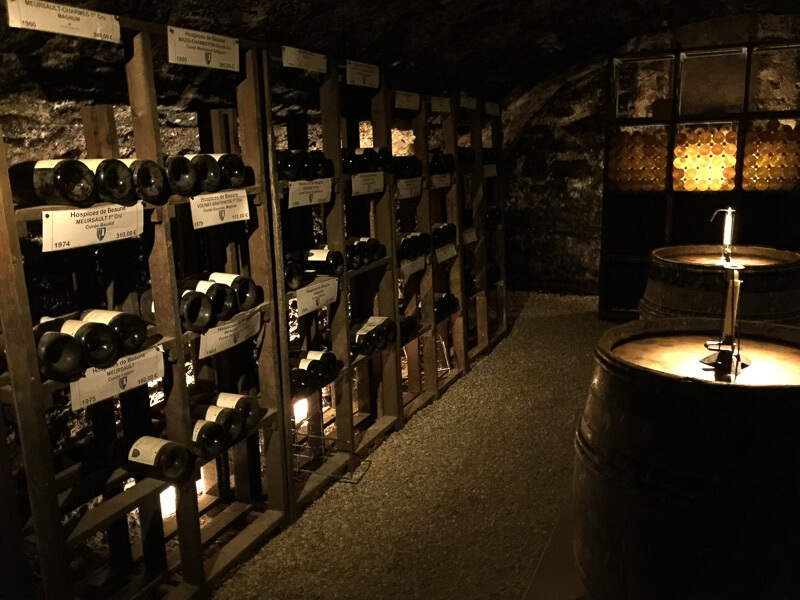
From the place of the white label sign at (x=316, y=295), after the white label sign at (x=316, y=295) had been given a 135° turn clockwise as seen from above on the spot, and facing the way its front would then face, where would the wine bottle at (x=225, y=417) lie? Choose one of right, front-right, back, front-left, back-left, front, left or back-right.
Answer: front-left

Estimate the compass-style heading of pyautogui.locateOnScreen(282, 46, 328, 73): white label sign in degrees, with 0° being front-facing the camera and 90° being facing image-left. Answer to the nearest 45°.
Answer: approximately 315°

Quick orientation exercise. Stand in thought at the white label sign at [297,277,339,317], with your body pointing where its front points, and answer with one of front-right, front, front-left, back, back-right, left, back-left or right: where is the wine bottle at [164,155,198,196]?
right

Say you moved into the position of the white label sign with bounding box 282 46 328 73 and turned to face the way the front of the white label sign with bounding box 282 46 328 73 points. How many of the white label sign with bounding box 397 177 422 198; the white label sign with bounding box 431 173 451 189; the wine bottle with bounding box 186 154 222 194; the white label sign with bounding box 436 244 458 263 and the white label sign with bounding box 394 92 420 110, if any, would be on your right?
1

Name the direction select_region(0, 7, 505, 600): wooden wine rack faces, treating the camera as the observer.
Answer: facing the viewer and to the right of the viewer

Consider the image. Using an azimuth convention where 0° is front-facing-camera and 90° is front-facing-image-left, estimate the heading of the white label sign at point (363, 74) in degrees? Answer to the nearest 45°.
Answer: approximately 315°

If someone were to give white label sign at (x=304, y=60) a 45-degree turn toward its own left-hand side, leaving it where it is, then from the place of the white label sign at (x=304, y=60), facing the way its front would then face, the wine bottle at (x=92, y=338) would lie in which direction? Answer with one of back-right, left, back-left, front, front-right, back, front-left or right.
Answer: back-right

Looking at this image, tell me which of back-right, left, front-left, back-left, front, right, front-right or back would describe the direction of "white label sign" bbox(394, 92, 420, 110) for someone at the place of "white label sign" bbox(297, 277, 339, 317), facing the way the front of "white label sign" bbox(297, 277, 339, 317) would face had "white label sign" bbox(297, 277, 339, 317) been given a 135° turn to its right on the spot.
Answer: back-right

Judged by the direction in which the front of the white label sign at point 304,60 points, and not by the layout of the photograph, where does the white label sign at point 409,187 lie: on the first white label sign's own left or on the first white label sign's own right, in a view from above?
on the first white label sign's own left

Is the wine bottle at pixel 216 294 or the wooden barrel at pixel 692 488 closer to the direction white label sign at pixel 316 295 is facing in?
the wooden barrel

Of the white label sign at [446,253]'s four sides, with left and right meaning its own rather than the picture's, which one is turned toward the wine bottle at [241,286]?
right

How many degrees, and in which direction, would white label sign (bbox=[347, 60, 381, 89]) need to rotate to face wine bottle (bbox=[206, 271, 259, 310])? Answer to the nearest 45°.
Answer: approximately 90° to its right

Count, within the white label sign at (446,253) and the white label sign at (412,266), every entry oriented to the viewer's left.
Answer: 0
